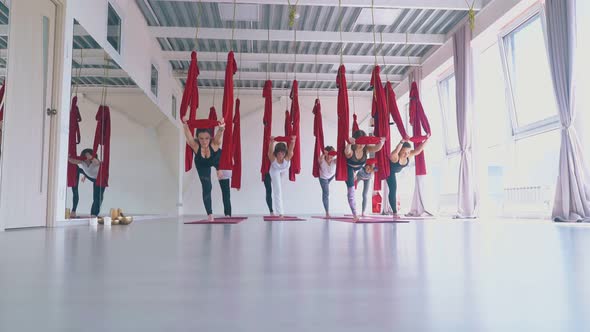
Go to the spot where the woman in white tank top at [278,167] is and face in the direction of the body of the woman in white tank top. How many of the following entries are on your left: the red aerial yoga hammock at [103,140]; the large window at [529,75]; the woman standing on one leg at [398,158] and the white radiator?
3

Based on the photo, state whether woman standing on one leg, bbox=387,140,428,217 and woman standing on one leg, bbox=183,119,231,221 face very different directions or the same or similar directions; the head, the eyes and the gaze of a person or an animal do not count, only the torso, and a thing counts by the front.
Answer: same or similar directions

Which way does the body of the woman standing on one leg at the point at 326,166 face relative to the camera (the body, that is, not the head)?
toward the camera

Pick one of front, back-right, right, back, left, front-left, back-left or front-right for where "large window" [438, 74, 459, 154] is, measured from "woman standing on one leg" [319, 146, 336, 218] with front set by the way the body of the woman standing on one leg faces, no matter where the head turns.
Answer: back-left

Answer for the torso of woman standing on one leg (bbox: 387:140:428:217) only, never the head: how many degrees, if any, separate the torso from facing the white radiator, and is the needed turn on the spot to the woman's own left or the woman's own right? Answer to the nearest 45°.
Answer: approximately 45° to the woman's own left

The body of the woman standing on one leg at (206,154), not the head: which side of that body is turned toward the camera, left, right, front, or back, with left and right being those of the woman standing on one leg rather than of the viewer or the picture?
front

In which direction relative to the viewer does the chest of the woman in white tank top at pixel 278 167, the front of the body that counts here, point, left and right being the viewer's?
facing the viewer

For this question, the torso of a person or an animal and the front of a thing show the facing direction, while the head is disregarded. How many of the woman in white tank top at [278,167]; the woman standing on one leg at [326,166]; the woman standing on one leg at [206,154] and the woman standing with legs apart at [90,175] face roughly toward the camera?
4

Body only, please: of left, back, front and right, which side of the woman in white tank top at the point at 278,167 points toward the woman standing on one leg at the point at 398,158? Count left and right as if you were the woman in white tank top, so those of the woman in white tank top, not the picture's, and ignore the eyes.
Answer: left

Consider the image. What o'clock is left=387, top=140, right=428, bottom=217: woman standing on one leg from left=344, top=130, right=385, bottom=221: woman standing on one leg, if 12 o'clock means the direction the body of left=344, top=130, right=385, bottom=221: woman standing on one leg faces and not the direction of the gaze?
left=387, top=140, right=428, bottom=217: woman standing on one leg is roughly at 9 o'clock from left=344, top=130, right=385, bottom=221: woman standing on one leg.

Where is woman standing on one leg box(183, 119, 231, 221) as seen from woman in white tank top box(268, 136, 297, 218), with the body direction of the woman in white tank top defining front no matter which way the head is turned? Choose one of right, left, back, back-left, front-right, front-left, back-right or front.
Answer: front-right

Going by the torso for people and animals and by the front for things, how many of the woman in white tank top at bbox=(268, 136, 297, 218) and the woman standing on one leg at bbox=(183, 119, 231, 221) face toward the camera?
2
